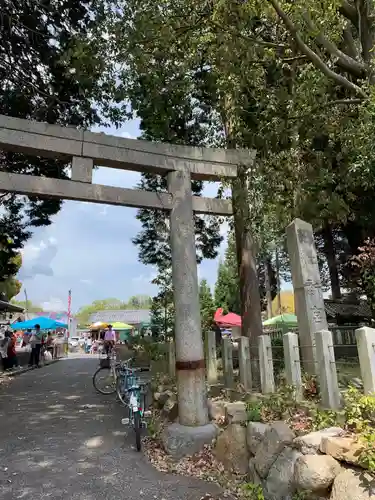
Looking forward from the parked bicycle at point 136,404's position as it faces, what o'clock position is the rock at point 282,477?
The rock is roughly at 5 o'clock from the parked bicycle.

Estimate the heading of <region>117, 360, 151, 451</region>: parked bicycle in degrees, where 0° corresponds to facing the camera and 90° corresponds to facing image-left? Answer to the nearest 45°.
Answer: approximately 180°

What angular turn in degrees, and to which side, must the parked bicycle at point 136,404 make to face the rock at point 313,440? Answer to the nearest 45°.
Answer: approximately 135° to its right

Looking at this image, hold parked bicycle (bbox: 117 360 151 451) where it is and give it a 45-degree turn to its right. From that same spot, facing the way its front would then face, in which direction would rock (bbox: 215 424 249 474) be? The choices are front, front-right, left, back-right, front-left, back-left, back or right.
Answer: right

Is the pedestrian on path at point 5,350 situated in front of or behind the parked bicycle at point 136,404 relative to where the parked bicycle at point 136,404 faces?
in front

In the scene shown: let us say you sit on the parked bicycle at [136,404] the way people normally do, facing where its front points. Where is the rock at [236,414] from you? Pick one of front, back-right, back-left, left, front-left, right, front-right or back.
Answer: back-right

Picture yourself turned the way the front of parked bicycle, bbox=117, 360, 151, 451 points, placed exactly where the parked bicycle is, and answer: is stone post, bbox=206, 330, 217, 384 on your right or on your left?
on your right

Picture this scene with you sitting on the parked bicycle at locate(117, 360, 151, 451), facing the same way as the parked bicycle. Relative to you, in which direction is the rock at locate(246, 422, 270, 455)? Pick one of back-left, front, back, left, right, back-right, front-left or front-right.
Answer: back-right

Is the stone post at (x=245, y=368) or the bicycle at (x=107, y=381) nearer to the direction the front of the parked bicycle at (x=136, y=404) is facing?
the bicycle

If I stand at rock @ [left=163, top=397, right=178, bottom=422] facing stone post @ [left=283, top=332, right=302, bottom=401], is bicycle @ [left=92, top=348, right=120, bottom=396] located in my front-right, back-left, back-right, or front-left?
back-left

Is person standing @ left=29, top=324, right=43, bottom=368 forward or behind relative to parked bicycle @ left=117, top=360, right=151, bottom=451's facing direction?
forward

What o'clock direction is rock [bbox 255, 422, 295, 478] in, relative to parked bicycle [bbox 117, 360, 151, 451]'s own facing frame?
The rock is roughly at 5 o'clock from the parked bicycle.

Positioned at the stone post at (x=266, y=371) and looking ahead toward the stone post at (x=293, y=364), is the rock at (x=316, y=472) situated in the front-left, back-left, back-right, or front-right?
front-right
